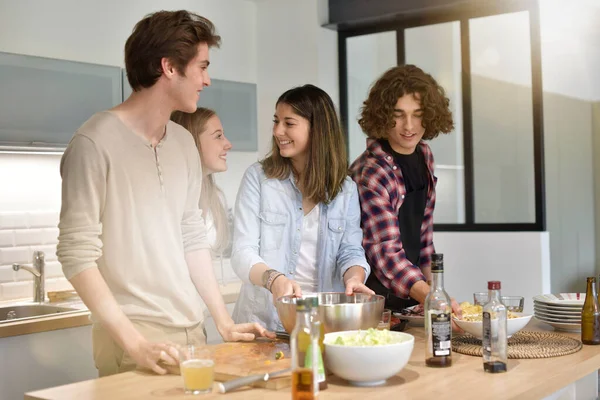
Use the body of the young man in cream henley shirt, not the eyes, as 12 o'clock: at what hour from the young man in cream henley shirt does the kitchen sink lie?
The kitchen sink is roughly at 7 o'clock from the young man in cream henley shirt.

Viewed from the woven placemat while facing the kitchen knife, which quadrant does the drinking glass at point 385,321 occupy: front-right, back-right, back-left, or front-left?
front-right

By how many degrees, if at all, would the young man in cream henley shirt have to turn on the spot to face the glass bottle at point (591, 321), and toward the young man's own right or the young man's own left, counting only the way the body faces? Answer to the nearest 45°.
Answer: approximately 45° to the young man's own left

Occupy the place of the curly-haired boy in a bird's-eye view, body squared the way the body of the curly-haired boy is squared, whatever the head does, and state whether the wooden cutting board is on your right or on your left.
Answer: on your right

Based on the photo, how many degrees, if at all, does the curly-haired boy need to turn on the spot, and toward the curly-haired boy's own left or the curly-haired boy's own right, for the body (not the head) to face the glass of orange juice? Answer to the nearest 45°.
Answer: approximately 45° to the curly-haired boy's own right

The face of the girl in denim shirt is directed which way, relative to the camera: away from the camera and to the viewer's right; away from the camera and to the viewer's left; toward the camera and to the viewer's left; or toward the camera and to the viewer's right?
toward the camera and to the viewer's left

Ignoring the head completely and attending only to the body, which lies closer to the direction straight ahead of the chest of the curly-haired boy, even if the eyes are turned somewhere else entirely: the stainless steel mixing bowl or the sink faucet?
the stainless steel mixing bowl

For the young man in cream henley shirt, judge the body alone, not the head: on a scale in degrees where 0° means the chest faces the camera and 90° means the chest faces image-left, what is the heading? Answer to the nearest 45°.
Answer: approximately 315°

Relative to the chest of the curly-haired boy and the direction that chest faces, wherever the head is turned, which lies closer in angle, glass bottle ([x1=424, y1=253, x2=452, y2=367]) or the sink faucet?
the glass bottle

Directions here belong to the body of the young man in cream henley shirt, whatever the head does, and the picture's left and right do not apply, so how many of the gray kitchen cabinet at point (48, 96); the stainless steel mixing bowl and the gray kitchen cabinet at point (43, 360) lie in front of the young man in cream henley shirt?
1

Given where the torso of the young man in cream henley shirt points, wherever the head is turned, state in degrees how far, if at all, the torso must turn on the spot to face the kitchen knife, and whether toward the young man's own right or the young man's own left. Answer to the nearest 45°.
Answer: approximately 45° to the young man's own right

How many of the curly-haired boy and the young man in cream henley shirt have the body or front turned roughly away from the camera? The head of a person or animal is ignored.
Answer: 0

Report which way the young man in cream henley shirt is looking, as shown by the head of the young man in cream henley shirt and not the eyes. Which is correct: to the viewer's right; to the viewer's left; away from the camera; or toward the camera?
to the viewer's right
